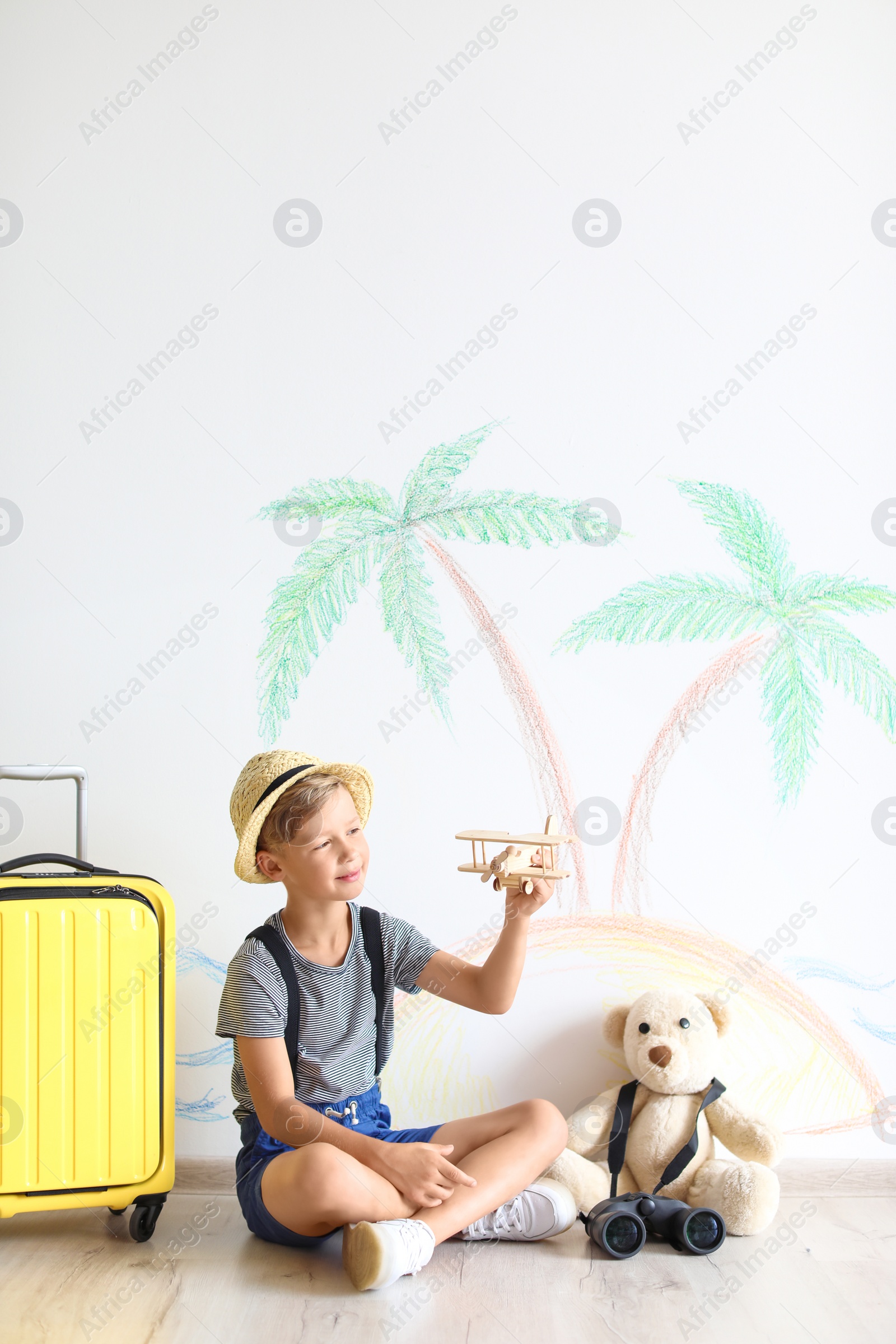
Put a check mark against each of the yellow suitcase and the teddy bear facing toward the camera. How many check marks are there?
2

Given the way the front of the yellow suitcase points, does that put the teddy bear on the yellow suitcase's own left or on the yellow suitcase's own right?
on the yellow suitcase's own left

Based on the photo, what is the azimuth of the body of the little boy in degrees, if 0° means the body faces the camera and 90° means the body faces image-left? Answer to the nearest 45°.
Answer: approximately 315°

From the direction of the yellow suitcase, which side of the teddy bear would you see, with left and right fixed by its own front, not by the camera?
right

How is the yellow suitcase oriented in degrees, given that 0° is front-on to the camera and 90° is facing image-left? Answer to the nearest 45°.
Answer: approximately 0°
